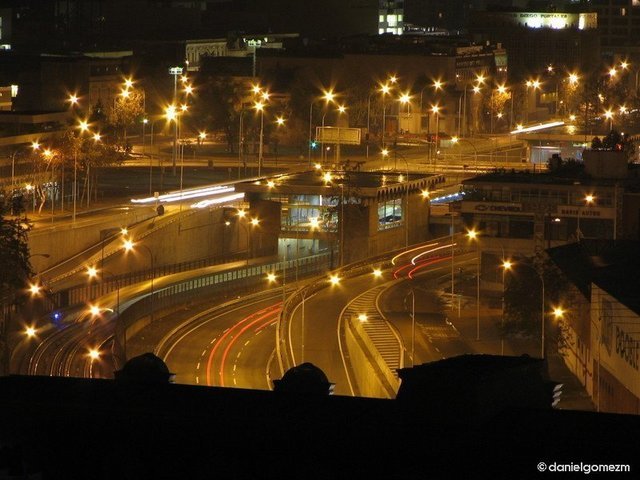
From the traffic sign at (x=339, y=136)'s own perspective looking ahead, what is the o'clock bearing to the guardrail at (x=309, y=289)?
The guardrail is roughly at 12 o'clock from the traffic sign.

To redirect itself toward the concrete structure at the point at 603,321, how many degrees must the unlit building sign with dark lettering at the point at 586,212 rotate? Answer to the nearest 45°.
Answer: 0° — it already faces it

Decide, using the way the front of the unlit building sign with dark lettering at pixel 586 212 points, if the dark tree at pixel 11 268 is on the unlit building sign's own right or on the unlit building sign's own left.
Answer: on the unlit building sign's own right

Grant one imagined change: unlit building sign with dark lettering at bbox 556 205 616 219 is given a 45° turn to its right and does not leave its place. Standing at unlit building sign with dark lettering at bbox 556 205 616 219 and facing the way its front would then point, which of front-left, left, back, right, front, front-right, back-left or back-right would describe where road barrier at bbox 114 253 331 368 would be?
front-right

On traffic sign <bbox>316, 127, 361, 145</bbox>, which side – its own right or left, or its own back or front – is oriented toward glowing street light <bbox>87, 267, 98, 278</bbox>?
front

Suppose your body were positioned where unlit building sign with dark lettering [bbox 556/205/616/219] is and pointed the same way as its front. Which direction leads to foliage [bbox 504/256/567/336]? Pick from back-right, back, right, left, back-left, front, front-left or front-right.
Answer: front

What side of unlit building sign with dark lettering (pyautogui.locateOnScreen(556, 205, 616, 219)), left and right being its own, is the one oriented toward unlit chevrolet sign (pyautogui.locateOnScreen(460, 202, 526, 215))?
right

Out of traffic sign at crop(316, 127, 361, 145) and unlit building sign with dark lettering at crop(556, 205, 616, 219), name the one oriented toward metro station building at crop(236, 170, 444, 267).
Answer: the traffic sign

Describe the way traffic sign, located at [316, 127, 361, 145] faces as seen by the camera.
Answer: facing the viewer

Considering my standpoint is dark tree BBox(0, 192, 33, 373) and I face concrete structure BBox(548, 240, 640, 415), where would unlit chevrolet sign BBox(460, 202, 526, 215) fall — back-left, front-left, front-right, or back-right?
front-left

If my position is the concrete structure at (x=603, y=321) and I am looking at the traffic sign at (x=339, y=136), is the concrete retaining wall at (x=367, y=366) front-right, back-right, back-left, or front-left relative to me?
front-left

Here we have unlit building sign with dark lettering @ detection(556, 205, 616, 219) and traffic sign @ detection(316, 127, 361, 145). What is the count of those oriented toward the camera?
2

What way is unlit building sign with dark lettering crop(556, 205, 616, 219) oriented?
toward the camera

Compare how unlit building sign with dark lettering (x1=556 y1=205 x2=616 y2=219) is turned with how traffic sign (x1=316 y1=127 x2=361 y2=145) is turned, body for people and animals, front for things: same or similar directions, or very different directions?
same or similar directions

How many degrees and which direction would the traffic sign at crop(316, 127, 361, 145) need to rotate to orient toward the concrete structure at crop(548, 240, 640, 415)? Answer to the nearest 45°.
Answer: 0° — it already faces it
